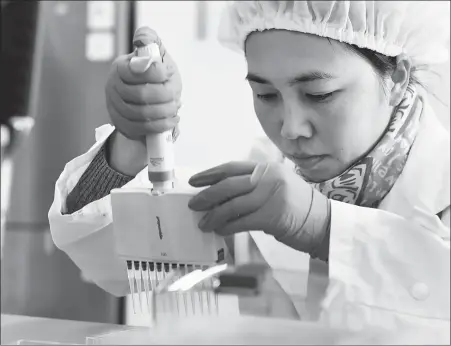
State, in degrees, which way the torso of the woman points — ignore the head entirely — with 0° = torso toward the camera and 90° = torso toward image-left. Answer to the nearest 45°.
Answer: approximately 45°
